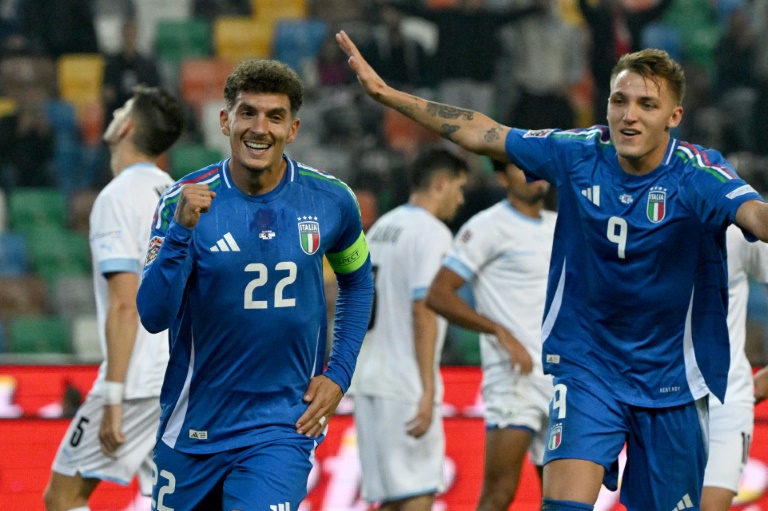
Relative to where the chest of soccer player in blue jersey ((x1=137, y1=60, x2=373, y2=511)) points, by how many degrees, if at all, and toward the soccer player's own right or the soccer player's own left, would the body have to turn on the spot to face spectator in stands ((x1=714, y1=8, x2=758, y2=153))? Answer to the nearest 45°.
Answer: approximately 135° to the soccer player's own left

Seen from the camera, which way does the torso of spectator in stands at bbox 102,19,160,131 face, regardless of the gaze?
toward the camera

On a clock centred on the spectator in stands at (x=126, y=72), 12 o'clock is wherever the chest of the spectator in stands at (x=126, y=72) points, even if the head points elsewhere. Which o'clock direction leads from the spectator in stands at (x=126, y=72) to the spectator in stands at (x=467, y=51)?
the spectator in stands at (x=467, y=51) is roughly at 9 o'clock from the spectator in stands at (x=126, y=72).

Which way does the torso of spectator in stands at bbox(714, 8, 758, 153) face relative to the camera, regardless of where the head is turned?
toward the camera

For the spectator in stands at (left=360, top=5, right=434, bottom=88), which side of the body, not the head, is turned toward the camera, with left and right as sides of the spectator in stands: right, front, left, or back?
front

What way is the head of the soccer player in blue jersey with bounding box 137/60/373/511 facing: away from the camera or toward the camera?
toward the camera

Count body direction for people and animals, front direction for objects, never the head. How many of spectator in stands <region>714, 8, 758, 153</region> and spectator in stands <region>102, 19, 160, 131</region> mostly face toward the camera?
2

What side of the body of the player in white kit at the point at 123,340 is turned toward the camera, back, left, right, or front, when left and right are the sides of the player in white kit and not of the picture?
left

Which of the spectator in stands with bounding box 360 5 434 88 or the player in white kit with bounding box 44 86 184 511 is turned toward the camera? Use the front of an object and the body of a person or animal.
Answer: the spectator in stands

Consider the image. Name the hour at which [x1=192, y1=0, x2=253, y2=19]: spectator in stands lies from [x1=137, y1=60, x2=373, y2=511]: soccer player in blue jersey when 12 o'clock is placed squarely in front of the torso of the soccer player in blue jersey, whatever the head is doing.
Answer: The spectator in stands is roughly at 6 o'clock from the soccer player in blue jersey.

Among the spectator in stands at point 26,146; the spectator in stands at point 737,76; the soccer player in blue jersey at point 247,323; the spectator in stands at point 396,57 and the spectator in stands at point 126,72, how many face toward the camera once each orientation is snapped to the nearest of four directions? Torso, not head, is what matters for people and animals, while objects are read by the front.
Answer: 5

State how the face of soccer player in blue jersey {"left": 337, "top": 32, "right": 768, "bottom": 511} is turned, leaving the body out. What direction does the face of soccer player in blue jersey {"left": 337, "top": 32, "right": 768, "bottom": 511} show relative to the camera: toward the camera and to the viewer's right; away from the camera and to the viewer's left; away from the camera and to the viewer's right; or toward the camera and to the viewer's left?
toward the camera and to the viewer's left

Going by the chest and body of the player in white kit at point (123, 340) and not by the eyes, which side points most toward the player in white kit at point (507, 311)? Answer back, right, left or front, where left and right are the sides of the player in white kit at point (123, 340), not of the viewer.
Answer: back

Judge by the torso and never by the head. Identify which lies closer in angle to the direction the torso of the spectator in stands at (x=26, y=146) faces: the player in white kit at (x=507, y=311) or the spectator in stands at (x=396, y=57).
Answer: the player in white kit

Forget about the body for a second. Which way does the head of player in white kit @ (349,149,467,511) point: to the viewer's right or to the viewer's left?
to the viewer's right

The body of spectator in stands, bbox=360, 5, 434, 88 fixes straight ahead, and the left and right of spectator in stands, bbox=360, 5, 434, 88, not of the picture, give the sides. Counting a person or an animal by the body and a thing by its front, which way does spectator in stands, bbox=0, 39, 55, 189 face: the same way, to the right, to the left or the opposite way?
the same way
